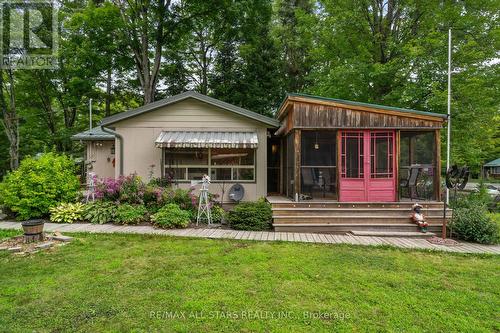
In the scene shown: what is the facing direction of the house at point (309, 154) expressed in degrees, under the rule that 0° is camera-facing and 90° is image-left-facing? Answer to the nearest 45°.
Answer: approximately 0°

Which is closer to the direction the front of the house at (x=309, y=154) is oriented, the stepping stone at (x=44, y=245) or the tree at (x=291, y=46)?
the stepping stone

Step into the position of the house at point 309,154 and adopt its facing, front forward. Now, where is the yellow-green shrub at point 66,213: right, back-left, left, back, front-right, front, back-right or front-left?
right

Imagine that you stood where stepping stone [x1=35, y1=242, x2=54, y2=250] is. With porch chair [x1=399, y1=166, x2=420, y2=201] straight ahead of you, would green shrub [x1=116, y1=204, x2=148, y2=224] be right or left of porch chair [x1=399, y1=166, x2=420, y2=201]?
left

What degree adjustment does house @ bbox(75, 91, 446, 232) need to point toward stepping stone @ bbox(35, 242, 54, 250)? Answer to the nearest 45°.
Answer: approximately 45° to its right

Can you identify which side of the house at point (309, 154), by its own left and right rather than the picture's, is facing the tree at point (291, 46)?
back

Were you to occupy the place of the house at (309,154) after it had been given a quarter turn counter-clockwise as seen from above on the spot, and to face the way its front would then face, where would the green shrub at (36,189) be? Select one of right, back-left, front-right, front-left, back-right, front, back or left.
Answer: back

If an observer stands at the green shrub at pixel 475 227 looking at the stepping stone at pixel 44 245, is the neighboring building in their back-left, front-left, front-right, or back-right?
back-right

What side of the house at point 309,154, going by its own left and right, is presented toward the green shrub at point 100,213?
right
